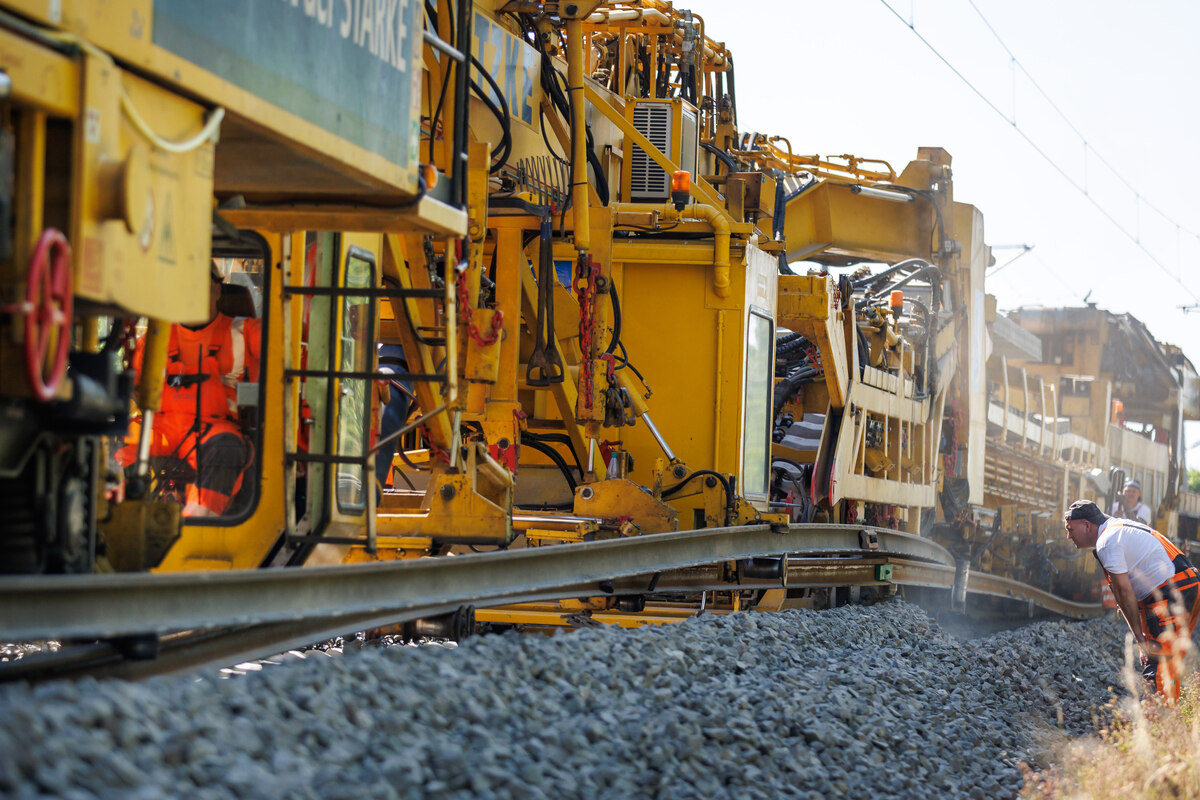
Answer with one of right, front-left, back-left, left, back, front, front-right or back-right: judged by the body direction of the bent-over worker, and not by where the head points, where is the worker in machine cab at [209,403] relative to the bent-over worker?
front-left

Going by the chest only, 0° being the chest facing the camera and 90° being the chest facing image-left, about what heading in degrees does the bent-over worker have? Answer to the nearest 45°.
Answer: approximately 90°

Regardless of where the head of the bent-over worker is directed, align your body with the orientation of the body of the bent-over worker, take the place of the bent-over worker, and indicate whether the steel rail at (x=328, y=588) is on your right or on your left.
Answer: on your left

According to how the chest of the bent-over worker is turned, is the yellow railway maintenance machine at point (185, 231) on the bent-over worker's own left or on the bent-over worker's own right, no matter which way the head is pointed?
on the bent-over worker's own left
